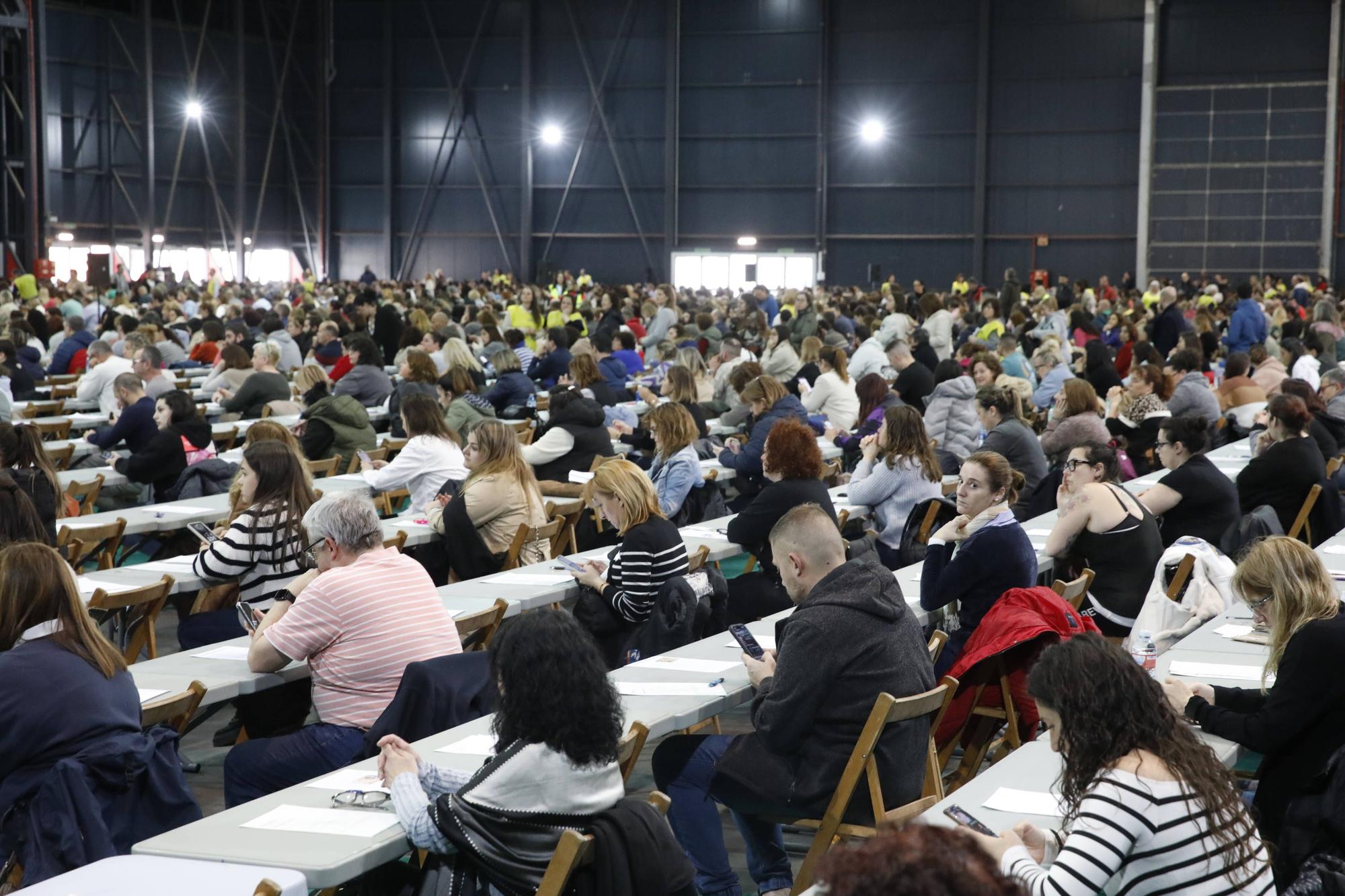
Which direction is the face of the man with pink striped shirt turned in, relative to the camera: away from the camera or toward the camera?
away from the camera

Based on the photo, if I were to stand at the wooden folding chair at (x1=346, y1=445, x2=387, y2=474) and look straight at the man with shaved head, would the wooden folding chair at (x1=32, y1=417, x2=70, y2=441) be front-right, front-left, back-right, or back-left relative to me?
back-right

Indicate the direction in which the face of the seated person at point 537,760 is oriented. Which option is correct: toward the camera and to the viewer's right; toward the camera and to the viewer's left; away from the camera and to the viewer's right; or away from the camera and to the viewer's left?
away from the camera and to the viewer's left

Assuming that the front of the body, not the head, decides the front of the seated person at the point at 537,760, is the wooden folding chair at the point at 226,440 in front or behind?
in front

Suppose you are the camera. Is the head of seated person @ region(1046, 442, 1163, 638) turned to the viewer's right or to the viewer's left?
to the viewer's left

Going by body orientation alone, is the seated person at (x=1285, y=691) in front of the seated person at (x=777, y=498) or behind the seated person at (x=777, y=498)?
behind

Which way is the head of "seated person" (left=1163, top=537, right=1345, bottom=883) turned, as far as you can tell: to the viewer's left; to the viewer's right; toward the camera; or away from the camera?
to the viewer's left

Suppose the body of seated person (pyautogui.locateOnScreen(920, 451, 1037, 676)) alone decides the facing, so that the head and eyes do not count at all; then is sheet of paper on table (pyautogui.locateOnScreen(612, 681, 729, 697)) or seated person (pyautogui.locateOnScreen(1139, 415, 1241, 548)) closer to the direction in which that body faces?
the sheet of paper on table

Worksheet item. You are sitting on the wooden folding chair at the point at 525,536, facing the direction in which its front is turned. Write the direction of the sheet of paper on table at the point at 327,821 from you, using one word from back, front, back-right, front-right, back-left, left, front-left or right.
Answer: back-left

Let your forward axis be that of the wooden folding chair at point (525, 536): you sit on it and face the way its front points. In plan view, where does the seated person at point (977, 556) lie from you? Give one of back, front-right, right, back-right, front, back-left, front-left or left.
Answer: back

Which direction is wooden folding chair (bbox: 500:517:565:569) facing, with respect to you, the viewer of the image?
facing away from the viewer and to the left of the viewer

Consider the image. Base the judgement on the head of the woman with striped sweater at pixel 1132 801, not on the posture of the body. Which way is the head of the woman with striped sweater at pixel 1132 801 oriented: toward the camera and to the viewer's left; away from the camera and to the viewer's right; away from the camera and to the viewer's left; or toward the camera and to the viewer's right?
away from the camera and to the viewer's left
